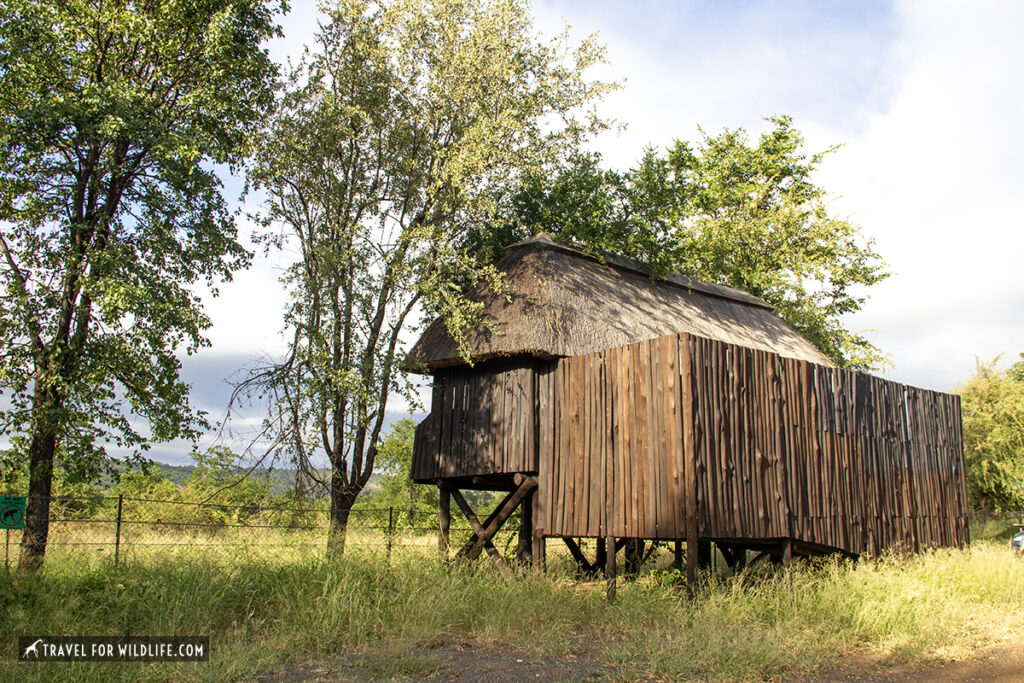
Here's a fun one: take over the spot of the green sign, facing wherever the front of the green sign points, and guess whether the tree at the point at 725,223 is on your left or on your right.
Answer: on your left

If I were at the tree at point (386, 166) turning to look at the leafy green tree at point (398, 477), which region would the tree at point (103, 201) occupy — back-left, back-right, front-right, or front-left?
back-left

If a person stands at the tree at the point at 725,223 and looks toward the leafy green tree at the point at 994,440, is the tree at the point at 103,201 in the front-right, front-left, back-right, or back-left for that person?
back-right

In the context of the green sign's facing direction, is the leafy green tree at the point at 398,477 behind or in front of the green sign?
behind

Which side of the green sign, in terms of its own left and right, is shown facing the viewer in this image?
front

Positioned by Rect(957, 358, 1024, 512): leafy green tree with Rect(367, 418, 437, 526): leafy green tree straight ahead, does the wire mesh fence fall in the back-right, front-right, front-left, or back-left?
front-left

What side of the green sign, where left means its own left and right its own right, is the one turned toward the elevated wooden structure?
left
